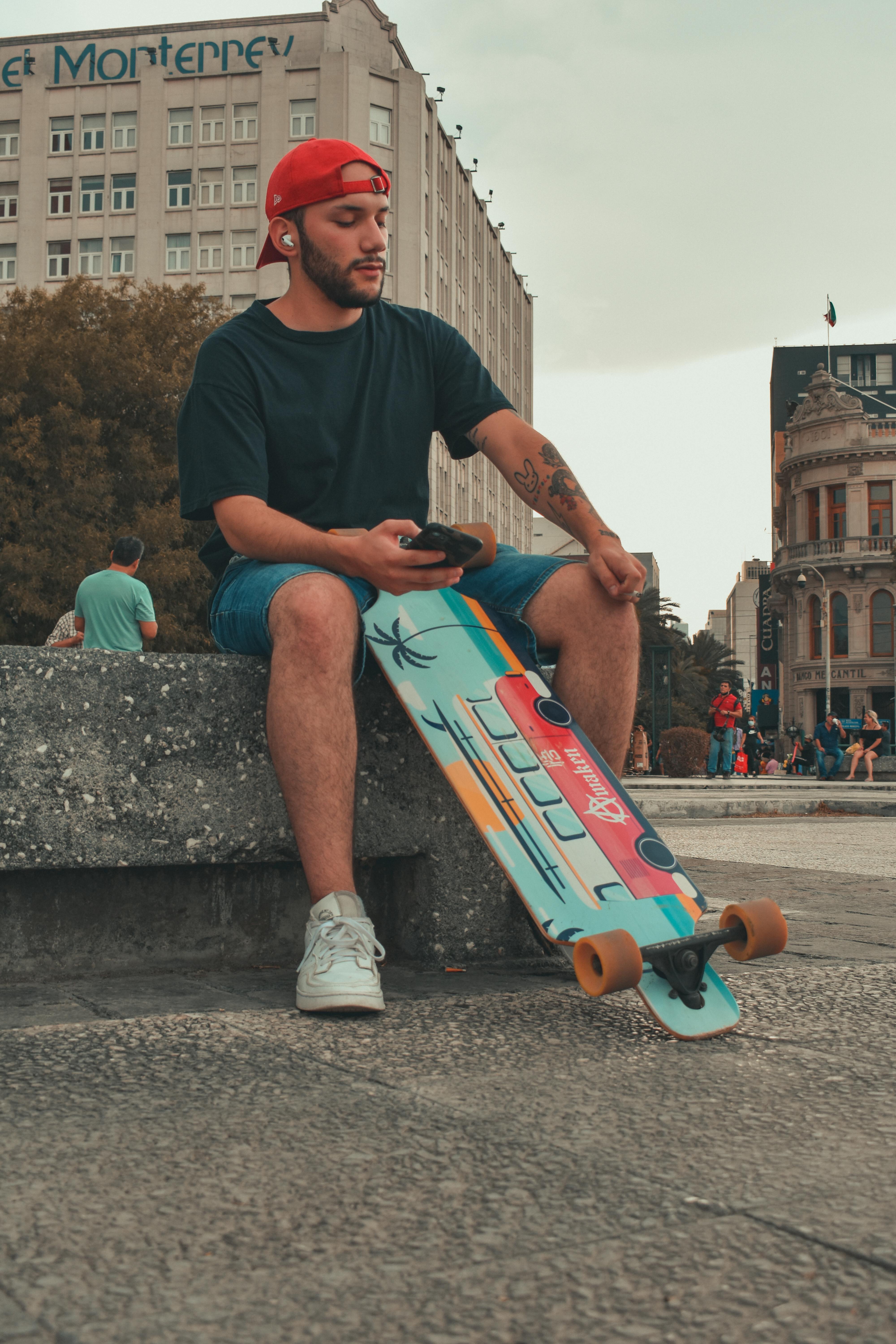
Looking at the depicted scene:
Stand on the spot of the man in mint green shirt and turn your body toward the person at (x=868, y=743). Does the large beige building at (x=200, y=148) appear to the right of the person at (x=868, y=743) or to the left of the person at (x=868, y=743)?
left

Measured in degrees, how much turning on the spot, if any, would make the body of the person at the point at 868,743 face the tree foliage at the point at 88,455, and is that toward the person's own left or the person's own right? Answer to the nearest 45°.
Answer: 0° — they already face it

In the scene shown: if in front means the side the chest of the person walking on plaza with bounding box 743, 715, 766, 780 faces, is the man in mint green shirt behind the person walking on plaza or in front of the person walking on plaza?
in front

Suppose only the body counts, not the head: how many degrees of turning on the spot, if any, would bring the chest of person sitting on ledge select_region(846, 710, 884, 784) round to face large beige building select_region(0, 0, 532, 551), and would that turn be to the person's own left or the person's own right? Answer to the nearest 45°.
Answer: approximately 90° to the person's own right

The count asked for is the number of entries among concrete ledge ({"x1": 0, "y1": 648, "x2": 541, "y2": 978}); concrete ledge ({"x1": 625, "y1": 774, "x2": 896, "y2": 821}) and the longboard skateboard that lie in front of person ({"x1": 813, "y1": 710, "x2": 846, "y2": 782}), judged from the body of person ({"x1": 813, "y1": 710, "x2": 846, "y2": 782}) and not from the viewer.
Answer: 3

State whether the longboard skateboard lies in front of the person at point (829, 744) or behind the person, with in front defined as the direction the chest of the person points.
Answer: in front

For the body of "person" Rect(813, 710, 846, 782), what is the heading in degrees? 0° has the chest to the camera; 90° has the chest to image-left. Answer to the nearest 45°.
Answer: approximately 0°
